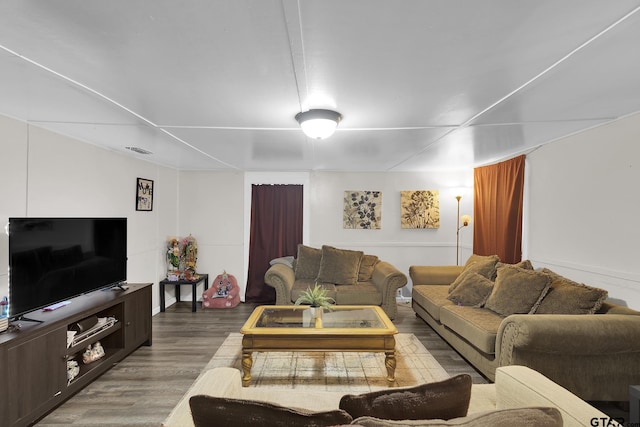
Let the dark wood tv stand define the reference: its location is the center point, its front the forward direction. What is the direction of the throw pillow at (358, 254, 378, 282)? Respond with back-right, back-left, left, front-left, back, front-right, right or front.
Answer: front-left

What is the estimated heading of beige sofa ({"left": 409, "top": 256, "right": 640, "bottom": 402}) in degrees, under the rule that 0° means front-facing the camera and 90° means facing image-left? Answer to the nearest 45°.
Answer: approximately 45°

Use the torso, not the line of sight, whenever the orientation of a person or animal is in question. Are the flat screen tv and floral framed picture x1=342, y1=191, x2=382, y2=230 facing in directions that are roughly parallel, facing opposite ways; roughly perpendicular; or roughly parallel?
roughly perpendicular

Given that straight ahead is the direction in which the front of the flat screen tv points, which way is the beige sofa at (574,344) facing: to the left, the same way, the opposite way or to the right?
the opposite way

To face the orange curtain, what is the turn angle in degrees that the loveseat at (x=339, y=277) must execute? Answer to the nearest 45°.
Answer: approximately 90° to its left

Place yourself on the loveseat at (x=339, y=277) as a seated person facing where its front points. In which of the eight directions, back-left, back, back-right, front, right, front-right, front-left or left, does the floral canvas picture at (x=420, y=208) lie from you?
back-left

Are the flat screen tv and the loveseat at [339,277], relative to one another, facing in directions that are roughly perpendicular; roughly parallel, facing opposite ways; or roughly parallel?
roughly perpendicular

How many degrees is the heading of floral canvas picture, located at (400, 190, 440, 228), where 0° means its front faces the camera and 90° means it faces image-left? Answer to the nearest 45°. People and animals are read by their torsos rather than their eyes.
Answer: approximately 0°

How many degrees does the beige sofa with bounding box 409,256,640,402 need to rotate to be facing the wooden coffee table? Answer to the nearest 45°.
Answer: approximately 45° to its right
